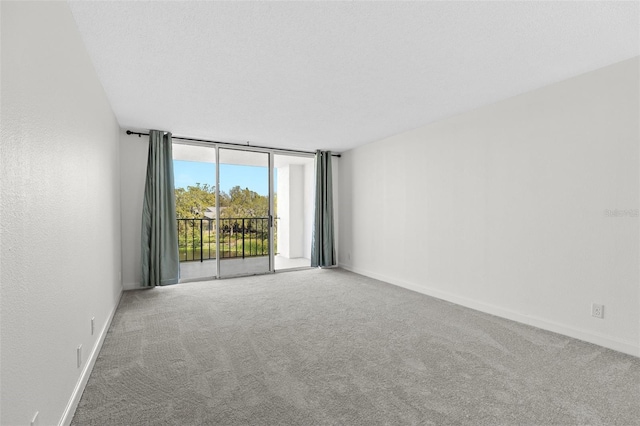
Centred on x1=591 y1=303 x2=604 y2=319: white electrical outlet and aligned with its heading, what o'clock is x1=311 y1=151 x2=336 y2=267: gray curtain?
The gray curtain is roughly at 2 o'clock from the white electrical outlet.

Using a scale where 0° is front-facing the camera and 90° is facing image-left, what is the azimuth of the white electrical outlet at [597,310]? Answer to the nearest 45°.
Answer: approximately 45°

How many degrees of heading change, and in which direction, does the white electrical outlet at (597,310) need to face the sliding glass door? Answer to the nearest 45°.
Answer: approximately 45° to its right

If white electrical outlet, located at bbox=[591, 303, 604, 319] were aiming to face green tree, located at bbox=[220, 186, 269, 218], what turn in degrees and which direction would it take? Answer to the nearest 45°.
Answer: approximately 45° to its right

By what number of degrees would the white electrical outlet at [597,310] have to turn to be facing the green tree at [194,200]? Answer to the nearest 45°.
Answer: approximately 45° to its right

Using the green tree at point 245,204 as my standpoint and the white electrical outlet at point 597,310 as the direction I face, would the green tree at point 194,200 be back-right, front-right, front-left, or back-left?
back-right
